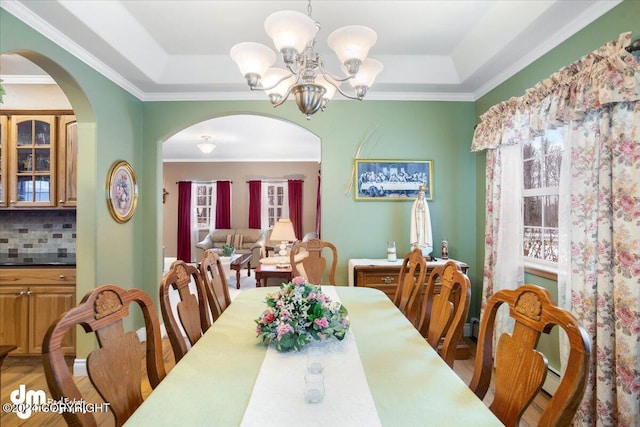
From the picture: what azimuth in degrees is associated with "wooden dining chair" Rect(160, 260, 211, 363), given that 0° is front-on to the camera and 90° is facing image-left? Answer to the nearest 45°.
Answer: approximately 315°

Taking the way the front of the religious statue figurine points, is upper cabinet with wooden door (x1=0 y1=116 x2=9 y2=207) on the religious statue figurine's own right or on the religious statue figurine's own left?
on the religious statue figurine's own right

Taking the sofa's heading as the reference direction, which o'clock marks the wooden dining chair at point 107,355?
The wooden dining chair is roughly at 12 o'clock from the sofa.

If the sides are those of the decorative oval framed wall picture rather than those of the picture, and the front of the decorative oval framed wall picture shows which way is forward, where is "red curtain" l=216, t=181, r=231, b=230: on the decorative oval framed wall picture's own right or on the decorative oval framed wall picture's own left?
on the decorative oval framed wall picture's own left

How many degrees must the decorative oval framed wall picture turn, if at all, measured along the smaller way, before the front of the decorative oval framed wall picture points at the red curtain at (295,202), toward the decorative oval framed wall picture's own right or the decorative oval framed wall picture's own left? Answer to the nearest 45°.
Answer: approximately 90° to the decorative oval framed wall picture's own left

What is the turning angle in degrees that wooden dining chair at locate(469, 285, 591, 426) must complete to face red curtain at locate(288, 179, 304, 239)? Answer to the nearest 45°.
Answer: approximately 90° to its right

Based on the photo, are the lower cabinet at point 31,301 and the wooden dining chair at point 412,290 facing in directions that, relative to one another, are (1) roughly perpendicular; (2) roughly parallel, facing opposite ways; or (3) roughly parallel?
roughly perpendicular

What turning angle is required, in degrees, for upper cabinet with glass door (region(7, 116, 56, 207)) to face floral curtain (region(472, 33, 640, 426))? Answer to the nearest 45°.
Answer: approximately 45° to its left

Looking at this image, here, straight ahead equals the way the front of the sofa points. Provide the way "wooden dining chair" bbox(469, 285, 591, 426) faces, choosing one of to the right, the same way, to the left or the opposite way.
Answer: to the right

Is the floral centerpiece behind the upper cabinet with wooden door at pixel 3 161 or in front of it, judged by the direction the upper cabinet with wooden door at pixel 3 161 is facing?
in front

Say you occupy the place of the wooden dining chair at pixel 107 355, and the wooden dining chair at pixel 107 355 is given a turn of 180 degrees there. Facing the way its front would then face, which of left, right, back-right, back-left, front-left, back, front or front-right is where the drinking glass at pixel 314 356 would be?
back-right

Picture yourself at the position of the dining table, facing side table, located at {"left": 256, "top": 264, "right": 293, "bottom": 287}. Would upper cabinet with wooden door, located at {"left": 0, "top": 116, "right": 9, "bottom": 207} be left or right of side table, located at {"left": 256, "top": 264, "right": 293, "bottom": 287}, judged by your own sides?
left

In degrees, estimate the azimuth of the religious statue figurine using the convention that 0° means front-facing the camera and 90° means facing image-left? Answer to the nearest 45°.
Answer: approximately 0°

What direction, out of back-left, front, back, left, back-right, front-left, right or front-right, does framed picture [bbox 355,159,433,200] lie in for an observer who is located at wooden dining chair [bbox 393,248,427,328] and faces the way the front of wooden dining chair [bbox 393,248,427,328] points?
back-right
